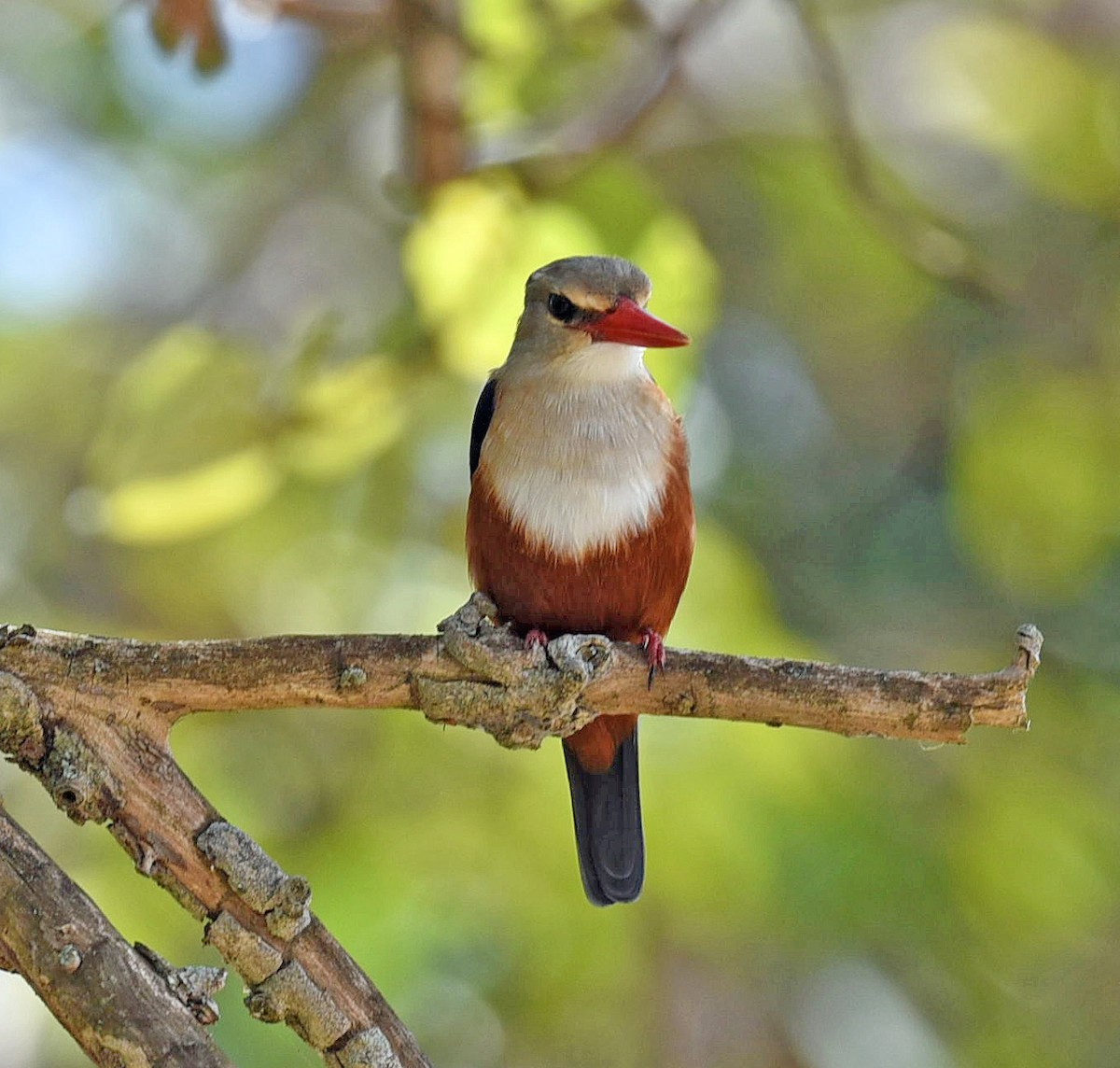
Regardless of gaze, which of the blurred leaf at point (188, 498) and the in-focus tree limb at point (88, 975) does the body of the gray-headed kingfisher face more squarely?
the in-focus tree limb

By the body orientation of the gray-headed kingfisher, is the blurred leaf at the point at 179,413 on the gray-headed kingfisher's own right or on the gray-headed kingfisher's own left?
on the gray-headed kingfisher's own right

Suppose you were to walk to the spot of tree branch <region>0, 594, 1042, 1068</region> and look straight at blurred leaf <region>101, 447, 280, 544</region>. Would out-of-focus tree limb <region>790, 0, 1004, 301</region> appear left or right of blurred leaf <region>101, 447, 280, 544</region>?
right

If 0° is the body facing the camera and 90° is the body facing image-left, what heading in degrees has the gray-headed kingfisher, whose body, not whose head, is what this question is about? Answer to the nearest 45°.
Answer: approximately 0°

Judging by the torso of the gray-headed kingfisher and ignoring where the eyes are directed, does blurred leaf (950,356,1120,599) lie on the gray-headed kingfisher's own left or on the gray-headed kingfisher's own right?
on the gray-headed kingfisher's own left

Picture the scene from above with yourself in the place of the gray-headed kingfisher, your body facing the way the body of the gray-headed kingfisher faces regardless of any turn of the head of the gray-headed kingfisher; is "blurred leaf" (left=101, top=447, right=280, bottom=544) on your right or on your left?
on your right

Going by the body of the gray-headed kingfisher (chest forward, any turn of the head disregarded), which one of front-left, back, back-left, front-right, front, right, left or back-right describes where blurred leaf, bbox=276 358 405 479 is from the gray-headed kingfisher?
back-right

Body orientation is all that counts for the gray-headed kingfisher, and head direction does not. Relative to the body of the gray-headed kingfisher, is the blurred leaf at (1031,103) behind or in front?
behind
